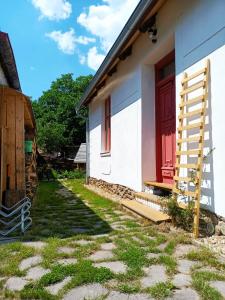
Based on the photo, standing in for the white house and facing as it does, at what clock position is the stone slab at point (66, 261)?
The stone slab is roughly at 11 o'clock from the white house.

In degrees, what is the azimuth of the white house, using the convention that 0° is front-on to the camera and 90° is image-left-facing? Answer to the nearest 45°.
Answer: approximately 45°

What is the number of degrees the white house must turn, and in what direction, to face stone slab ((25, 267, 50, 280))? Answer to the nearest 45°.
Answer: approximately 45° to its left

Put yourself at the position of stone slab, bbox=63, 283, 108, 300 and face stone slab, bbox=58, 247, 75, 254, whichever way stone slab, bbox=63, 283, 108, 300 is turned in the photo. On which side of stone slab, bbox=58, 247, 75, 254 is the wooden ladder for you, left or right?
right

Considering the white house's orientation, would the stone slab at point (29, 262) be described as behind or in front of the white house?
in front

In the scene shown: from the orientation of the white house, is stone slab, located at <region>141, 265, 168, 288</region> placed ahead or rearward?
ahead

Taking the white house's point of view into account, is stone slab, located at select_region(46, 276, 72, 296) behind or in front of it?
in front

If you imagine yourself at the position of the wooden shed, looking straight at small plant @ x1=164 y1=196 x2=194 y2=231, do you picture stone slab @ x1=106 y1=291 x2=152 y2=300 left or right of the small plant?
right
